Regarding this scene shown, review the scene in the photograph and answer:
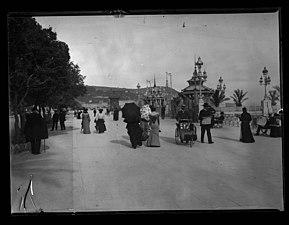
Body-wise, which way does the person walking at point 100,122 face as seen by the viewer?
away from the camera

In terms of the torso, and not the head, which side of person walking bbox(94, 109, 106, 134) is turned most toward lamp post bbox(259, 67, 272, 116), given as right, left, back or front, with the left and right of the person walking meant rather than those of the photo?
right

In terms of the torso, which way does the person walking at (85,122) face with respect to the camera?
away from the camera
